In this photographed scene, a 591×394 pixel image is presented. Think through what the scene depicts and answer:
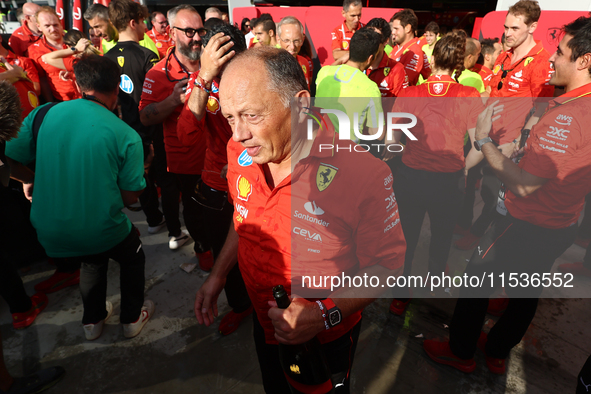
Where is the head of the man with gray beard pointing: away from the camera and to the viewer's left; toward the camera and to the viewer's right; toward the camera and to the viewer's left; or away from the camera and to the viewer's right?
toward the camera and to the viewer's right
